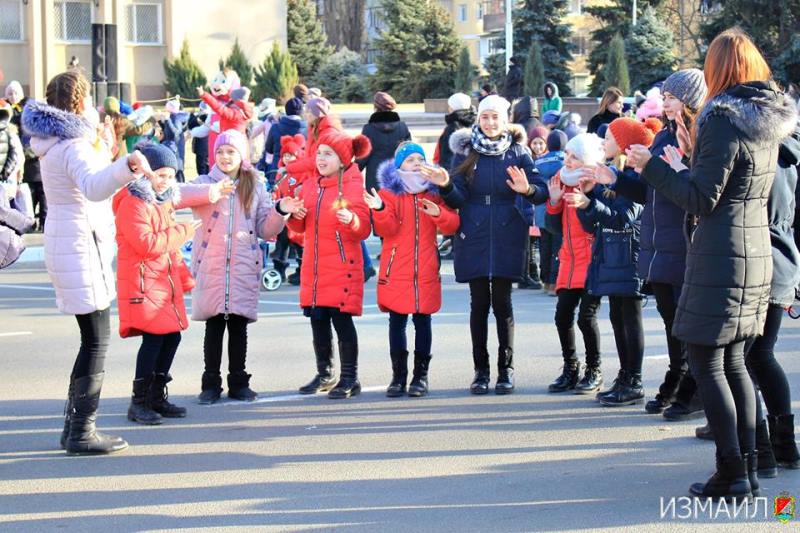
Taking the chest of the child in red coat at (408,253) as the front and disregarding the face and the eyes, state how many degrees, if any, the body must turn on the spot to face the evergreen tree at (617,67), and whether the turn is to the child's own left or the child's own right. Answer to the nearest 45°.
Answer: approximately 180°

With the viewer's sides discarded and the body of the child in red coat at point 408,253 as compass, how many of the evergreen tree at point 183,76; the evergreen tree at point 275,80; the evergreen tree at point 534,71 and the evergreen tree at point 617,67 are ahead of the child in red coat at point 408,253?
0

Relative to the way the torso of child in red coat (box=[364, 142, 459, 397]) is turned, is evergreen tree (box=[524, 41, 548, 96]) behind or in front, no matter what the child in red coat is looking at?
behind

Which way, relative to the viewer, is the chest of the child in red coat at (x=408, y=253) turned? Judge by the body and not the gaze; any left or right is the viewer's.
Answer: facing the viewer

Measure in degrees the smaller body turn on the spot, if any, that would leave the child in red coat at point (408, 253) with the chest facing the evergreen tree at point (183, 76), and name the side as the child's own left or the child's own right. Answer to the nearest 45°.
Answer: approximately 180°

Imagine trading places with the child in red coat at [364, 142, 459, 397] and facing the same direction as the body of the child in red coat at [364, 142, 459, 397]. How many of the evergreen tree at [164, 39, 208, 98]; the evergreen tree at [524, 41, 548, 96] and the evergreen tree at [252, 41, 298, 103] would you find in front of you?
0

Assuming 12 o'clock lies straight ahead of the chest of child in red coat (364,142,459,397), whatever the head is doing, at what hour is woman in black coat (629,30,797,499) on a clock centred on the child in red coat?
The woman in black coat is roughly at 11 o'clock from the child in red coat.

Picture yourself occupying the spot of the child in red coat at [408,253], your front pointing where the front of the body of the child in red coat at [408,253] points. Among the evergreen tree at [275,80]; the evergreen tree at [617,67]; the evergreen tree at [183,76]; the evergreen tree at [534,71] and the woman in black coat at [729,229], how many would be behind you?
4

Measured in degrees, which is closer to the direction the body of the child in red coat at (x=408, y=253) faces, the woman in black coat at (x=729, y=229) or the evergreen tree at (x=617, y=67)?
the woman in black coat

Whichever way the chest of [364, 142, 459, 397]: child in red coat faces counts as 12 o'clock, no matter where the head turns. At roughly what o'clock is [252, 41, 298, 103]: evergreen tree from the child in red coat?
The evergreen tree is roughly at 6 o'clock from the child in red coat.

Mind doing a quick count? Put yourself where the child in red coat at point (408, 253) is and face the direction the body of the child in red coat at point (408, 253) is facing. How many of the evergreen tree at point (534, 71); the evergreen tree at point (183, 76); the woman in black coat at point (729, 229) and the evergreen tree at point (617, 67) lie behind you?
3
